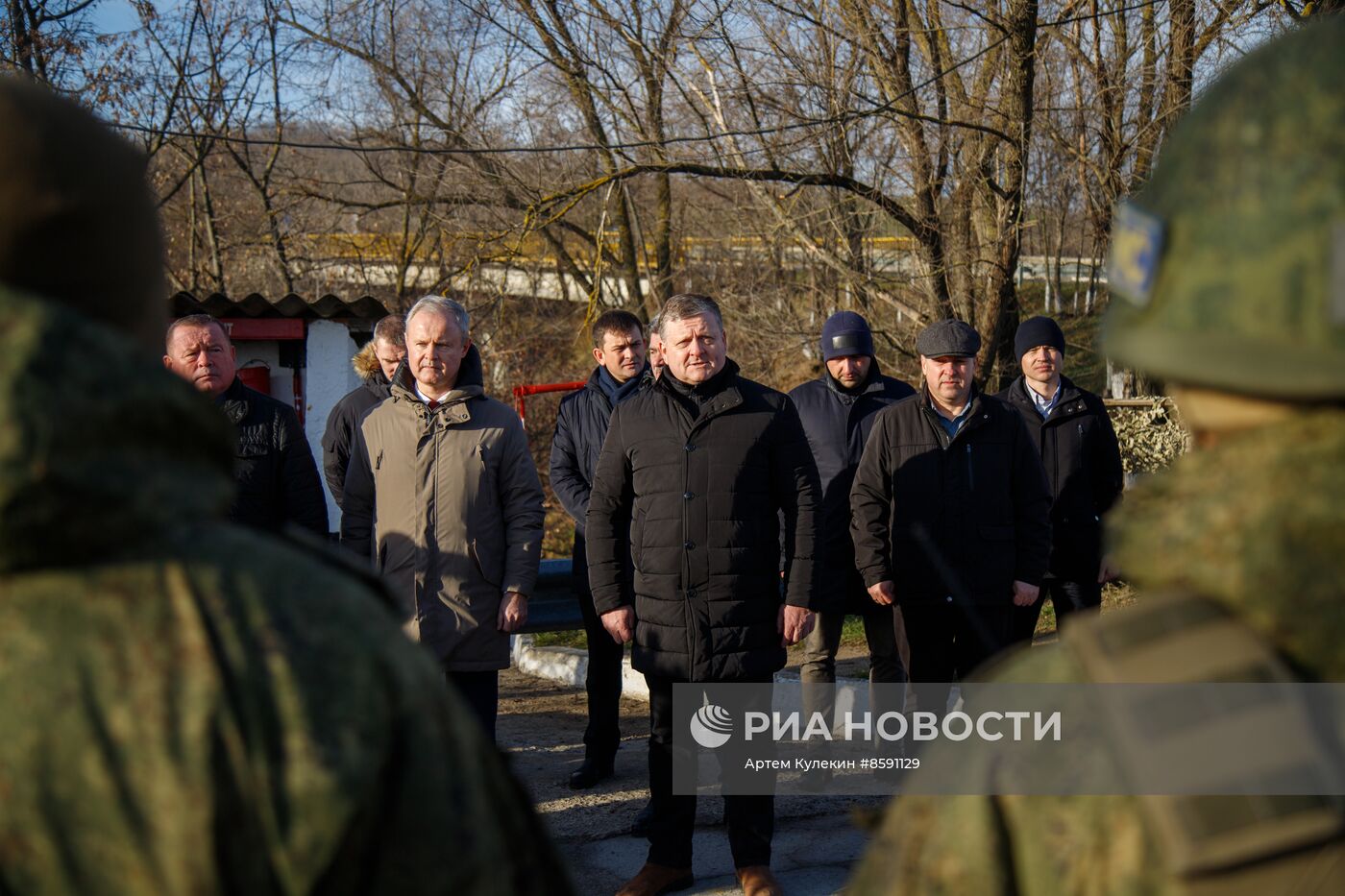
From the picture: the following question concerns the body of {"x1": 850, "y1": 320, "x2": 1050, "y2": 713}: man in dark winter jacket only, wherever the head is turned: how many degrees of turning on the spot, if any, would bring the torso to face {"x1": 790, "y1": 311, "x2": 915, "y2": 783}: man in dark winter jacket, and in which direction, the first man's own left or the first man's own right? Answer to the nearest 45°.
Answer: approximately 135° to the first man's own right

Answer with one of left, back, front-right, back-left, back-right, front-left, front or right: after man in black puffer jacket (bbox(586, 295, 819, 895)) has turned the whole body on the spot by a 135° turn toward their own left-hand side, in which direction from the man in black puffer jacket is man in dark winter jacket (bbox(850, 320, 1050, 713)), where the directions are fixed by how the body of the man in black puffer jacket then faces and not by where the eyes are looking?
front

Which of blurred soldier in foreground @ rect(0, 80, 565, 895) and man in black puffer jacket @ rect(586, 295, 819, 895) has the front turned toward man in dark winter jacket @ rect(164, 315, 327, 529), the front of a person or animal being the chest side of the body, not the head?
the blurred soldier in foreground

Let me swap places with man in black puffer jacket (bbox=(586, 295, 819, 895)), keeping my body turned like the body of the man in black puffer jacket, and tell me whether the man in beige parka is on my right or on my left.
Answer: on my right

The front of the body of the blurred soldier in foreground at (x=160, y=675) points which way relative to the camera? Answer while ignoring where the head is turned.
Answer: away from the camera
